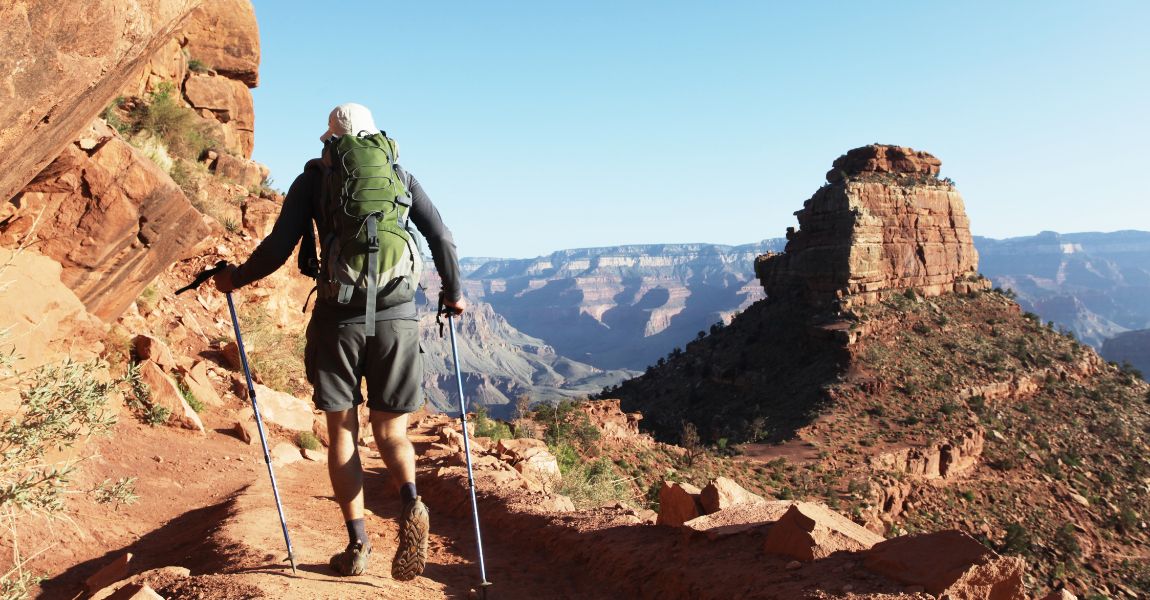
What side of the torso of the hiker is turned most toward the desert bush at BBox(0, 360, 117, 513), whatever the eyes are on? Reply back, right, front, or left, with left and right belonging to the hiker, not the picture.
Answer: left

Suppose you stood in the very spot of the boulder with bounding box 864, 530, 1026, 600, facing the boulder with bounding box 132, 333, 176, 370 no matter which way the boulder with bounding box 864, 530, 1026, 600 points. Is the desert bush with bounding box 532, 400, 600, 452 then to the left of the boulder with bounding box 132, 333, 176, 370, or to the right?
right

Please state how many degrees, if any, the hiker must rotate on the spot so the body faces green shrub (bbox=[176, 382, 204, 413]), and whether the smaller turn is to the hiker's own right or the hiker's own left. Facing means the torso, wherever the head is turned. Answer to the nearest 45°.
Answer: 0° — they already face it

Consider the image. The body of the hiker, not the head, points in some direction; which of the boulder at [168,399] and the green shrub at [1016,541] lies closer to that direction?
the boulder

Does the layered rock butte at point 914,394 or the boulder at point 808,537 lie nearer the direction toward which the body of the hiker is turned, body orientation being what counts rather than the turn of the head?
the layered rock butte

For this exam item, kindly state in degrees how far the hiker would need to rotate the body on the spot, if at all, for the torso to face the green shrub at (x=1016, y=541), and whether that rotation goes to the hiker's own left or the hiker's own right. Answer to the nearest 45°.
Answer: approximately 45° to the hiker's own right

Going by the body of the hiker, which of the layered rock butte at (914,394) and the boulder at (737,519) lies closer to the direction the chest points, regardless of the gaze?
the layered rock butte

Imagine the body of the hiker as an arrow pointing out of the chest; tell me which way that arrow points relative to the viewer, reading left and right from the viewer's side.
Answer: facing away from the viewer
